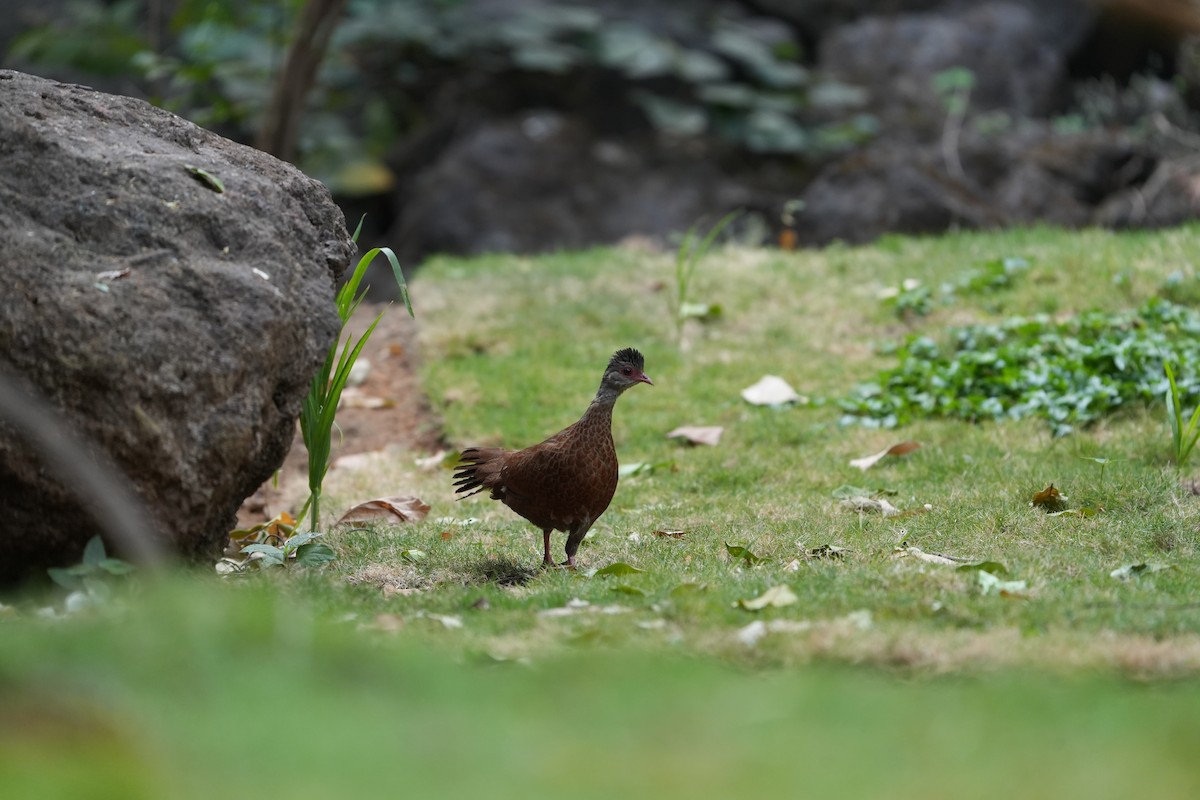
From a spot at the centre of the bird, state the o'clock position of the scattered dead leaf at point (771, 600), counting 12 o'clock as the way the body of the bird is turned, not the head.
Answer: The scattered dead leaf is roughly at 2 o'clock from the bird.

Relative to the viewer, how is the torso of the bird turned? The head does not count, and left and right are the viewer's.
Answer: facing to the right of the viewer

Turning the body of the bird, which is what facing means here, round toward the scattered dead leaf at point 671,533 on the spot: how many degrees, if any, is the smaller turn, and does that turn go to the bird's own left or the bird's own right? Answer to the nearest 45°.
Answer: approximately 45° to the bird's own left

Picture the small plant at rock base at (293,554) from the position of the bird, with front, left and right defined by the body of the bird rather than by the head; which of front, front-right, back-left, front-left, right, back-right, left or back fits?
back

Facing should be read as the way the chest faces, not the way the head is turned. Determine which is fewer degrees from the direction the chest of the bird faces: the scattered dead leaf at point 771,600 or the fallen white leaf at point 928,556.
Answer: the fallen white leaf

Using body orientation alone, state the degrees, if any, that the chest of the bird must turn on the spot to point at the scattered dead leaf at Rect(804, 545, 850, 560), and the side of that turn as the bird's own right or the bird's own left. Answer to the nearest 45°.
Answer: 0° — it already faces it

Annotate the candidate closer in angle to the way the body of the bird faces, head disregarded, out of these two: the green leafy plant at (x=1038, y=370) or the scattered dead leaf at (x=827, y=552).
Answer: the scattered dead leaf

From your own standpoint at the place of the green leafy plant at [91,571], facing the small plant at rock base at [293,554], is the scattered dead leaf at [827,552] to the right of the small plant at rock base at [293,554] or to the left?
right

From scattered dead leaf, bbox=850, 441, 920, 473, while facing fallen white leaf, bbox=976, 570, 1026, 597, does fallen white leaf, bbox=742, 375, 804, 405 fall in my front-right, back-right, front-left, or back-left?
back-right
